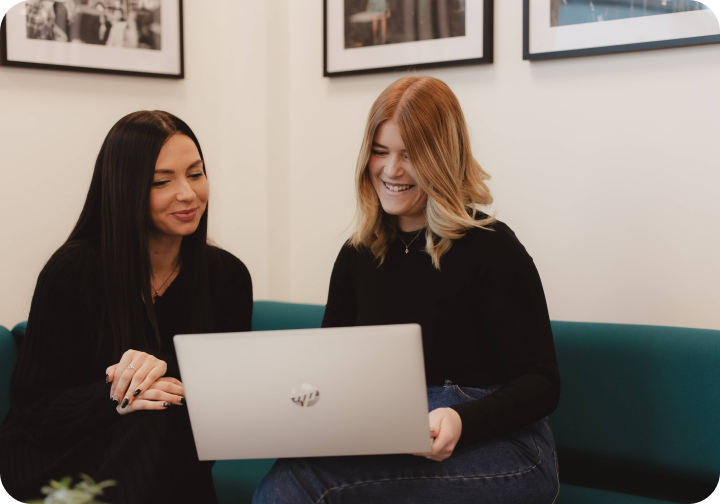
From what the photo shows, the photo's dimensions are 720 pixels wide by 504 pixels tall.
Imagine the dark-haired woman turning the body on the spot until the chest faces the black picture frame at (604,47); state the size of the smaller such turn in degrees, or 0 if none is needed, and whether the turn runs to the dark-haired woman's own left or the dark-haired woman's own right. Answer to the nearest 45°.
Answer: approximately 45° to the dark-haired woman's own left

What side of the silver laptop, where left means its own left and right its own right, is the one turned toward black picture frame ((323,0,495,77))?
front

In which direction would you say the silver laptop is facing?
away from the camera

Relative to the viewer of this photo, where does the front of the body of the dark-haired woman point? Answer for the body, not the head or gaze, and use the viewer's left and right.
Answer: facing the viewer and to the right of the viewer

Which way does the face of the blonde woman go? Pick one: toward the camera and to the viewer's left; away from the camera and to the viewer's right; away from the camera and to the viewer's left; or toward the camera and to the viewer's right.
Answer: toward the camera and to the viewer's left

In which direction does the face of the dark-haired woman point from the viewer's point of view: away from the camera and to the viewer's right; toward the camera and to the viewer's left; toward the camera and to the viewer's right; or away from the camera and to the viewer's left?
toward the camera and to the viewer's right

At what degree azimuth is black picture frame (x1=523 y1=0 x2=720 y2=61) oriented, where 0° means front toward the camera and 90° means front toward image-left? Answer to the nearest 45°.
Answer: approximately 45°
